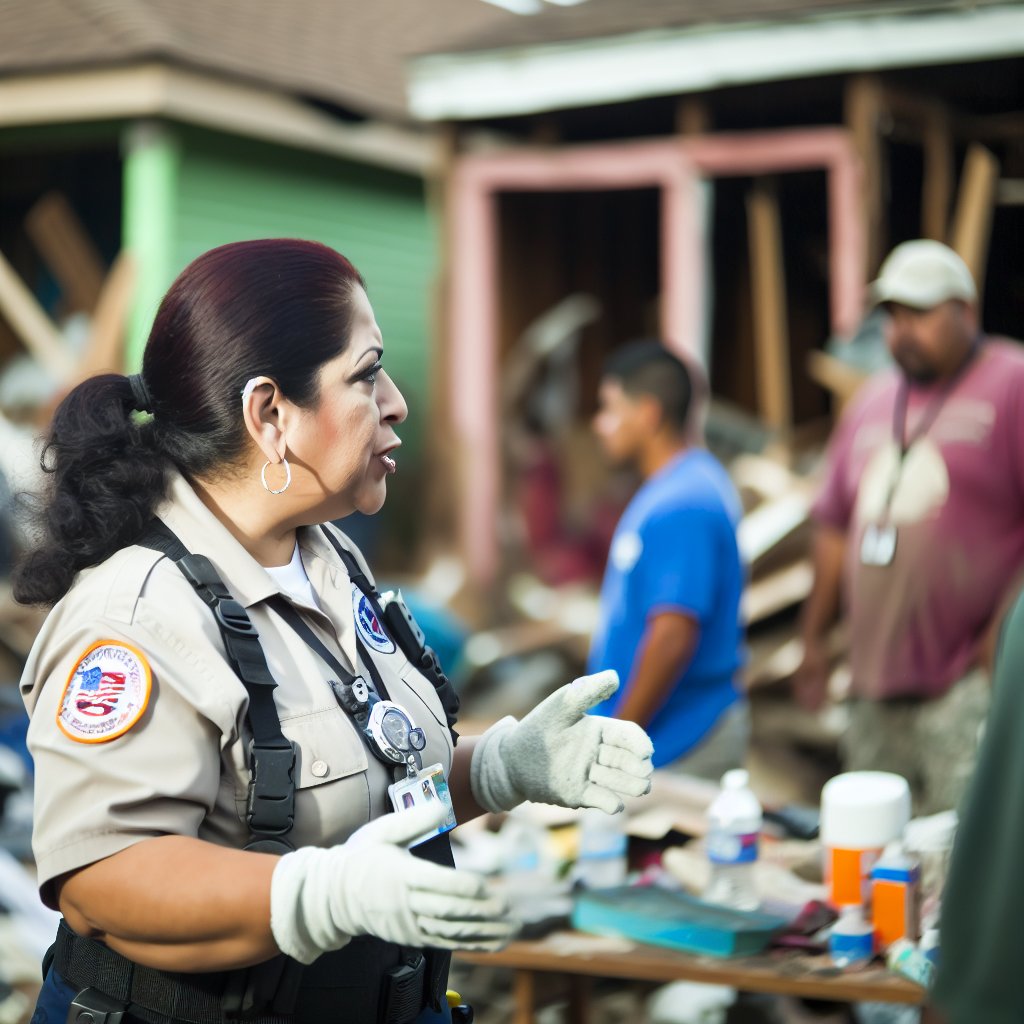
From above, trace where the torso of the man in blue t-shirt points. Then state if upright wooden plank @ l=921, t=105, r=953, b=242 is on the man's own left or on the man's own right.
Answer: on the man's own right

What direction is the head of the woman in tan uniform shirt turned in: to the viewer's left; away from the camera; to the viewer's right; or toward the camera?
to the viewer's right

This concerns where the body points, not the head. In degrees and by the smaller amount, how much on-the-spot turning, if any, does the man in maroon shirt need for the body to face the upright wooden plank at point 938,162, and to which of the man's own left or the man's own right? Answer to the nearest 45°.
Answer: approximately 135° to the man's own right

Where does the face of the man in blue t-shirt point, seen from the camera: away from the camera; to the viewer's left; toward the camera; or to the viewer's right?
to the viewer's left

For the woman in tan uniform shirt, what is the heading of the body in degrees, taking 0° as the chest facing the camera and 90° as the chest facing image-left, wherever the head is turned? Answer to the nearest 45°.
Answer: approximately 315°

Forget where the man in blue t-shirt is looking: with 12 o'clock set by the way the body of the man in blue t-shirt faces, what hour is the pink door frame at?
The pink door frame is roughly at 3 o'clock from the man in blue t-shirt.

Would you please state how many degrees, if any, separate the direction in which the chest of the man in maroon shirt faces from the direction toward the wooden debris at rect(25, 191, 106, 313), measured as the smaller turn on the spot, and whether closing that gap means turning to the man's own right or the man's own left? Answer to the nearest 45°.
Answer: approximately 90° to the man's own right

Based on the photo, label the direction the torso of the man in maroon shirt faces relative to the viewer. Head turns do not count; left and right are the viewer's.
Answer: facing the viewer and to the left of the viewer

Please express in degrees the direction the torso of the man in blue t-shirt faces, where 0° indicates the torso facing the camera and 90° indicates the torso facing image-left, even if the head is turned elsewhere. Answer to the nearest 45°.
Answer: approximately 90°

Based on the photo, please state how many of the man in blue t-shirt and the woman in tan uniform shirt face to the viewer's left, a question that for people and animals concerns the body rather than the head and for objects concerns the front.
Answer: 1

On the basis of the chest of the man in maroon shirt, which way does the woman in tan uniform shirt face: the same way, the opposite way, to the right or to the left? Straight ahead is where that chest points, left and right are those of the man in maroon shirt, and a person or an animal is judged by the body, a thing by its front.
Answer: to the left

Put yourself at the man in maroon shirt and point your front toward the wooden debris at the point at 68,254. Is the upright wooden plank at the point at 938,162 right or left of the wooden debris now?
right

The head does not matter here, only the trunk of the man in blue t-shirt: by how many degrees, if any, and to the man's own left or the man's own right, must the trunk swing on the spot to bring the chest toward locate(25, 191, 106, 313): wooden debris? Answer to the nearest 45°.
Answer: approximately 45° to the man's own right

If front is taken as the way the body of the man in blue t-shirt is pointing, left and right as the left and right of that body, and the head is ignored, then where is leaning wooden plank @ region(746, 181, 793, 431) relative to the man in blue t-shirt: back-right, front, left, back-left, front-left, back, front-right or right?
right

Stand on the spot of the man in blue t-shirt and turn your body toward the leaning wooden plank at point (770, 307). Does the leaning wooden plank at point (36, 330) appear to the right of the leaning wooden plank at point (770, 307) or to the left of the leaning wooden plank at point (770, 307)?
left
